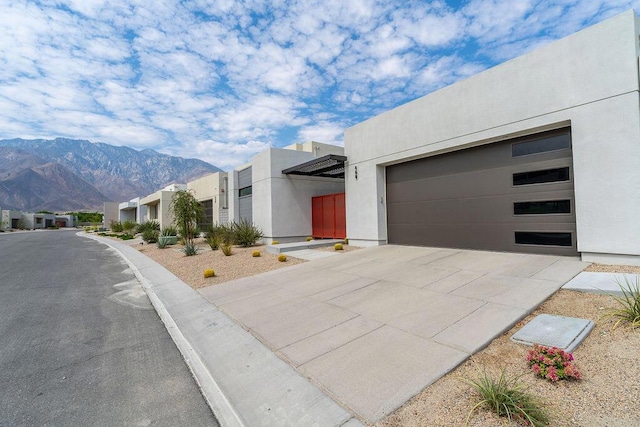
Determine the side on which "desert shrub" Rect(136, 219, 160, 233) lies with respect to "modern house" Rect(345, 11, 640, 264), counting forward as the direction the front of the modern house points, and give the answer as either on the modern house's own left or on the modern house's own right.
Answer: on the modern house's own right

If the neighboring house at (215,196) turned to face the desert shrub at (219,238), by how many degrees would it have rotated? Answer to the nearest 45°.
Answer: approximately 45° to its left

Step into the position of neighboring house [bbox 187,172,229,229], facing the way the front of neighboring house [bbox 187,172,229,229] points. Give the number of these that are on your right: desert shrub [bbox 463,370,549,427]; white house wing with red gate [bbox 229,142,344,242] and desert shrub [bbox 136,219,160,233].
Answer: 1

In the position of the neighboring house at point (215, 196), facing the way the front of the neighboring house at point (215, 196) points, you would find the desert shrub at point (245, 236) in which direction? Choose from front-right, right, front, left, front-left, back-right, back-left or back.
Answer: front-left

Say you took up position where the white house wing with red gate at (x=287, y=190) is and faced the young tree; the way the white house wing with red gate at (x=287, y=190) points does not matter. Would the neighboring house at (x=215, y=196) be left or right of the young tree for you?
right

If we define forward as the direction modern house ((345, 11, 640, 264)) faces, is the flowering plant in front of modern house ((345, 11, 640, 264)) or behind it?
in front

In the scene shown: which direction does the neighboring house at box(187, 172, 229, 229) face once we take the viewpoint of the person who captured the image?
facing the viewer and to the left of the viewer

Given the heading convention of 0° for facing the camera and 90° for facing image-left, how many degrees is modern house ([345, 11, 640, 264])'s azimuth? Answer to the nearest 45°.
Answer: approximately 45°

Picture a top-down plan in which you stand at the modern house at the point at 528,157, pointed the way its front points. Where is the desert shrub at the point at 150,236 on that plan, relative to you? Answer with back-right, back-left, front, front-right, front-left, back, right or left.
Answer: front-right

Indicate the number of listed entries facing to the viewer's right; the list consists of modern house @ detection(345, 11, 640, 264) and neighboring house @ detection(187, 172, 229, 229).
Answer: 0

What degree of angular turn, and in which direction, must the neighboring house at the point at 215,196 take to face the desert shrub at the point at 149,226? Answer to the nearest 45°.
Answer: approximately 90° to its right

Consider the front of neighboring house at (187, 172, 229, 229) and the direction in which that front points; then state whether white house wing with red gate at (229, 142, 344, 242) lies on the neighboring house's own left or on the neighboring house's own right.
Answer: on the neighboring house's own left
